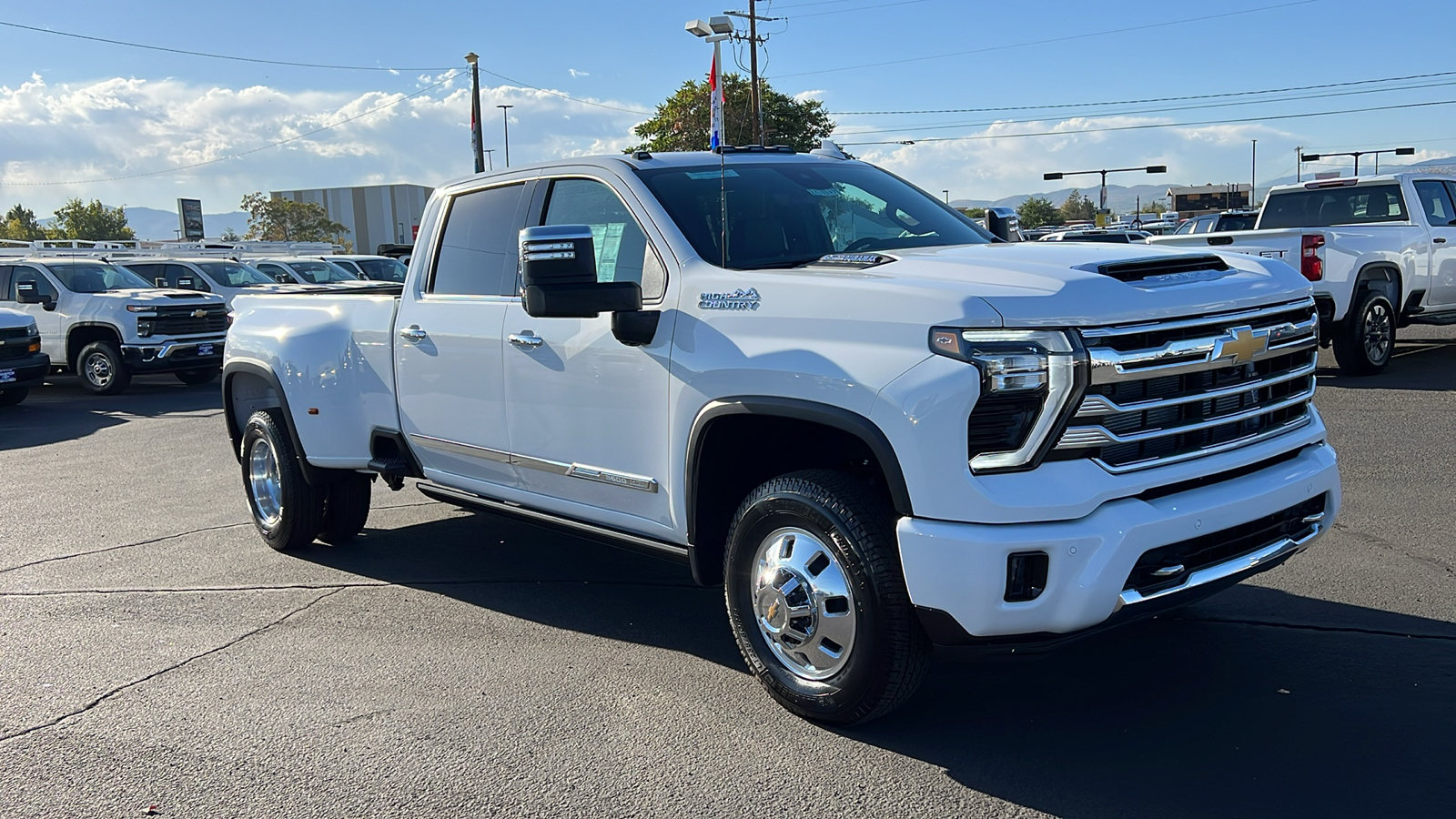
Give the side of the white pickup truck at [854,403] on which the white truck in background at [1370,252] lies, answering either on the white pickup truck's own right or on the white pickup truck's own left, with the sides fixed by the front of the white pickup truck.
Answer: on the white pickup truck's own left

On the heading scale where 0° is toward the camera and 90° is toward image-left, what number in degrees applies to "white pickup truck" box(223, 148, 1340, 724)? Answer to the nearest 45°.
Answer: approximately 315°

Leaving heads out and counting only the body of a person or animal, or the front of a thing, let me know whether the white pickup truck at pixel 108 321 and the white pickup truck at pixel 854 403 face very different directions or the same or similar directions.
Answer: same or similar directions

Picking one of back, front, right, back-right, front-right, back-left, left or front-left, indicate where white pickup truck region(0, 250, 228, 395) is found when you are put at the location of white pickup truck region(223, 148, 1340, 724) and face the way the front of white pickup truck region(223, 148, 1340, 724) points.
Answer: back

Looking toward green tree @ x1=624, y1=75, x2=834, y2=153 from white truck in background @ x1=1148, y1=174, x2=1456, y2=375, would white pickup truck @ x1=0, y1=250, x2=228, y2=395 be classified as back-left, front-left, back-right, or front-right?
front-left

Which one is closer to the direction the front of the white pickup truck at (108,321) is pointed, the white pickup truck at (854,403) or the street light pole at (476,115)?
the white pickup truck

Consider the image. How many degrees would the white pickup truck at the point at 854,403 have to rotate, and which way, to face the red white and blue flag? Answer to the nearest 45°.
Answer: approximately 135° to its left

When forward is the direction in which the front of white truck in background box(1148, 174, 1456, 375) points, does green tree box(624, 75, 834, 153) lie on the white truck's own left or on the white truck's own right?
on the white truck's own left

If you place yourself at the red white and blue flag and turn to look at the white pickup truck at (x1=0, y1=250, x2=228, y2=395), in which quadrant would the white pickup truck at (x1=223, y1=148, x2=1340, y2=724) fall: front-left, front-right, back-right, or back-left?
front-left

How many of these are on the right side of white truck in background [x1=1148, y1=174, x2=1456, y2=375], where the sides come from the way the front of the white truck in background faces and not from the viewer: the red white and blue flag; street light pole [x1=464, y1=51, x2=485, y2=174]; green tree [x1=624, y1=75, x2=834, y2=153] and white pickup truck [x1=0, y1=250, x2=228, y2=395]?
0

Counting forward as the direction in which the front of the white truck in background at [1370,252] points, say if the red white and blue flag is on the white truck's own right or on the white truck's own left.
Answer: on the white truck's own left

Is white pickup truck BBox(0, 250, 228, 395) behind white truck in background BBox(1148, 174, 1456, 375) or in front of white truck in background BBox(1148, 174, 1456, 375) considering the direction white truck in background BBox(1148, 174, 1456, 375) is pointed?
behind

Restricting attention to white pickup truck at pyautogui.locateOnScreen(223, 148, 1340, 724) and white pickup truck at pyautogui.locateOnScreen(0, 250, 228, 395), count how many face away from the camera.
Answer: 0

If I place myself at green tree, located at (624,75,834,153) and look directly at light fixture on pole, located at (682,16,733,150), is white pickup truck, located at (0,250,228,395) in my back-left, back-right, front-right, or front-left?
front-right

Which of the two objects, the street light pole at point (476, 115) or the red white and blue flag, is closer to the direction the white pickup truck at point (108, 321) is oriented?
the red white and blue flag

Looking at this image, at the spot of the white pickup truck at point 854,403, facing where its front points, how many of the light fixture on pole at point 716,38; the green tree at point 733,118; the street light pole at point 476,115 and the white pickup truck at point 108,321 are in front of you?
0
